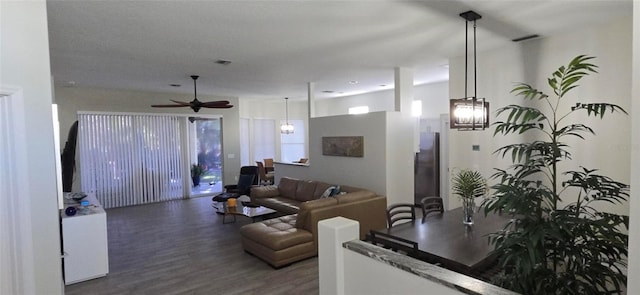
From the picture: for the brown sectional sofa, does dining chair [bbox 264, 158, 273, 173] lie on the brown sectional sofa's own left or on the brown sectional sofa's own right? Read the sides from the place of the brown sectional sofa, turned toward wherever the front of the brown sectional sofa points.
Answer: on the brown sectional sofa's own right

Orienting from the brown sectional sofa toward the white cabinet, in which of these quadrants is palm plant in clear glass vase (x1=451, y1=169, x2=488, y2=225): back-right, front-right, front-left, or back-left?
back-left

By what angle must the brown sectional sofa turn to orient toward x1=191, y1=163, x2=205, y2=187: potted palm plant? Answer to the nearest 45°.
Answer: approximately 45° to its right

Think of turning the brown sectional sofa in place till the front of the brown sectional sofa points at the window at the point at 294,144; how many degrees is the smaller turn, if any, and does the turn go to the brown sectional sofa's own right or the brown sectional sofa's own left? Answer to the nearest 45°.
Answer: approximately 90° to the brown sectional sofa's own right

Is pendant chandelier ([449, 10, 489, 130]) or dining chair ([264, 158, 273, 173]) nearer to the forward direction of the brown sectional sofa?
the dining chair

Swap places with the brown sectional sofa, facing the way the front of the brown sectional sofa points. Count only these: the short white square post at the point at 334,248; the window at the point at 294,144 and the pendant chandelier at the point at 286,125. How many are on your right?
2

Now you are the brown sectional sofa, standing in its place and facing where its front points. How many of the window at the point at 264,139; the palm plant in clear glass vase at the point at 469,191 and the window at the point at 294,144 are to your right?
2

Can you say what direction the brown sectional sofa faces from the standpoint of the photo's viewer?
facing to the left of the viewer

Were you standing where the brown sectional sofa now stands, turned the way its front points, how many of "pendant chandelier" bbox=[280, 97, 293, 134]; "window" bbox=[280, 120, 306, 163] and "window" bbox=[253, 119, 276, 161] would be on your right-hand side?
3

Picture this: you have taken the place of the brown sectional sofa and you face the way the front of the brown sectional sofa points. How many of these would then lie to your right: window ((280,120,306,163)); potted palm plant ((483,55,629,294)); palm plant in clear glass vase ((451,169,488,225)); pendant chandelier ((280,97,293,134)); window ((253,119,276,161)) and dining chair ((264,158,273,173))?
4

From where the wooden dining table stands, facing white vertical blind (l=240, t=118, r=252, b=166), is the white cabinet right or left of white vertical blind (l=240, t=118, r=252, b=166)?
left

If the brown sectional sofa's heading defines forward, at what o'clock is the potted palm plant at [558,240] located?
The potted palm plant is roughly at 8 o'clock from the brown sectional sofa.
